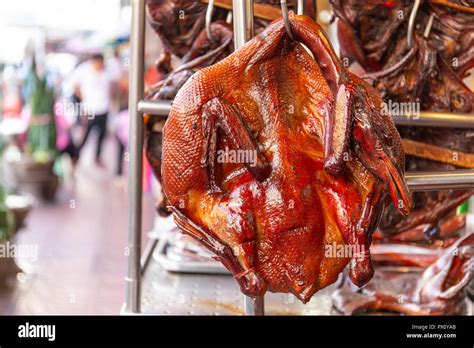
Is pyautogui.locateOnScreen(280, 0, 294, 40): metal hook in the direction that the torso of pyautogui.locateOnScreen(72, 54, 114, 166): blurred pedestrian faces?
yes

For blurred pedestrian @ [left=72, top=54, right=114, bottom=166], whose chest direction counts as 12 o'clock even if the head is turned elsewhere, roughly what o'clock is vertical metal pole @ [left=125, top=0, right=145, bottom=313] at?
The vertical metal pole is roughly at 12 o'clock from the blurred pedestrian.

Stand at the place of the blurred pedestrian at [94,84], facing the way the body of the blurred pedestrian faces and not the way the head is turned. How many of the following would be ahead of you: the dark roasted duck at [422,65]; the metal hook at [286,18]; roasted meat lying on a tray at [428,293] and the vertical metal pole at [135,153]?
4

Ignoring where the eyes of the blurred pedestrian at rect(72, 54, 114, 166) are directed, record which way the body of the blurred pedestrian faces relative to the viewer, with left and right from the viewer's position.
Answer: facing the viewer

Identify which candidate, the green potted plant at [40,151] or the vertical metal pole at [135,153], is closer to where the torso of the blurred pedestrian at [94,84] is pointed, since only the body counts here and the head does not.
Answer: the vertical metal pole

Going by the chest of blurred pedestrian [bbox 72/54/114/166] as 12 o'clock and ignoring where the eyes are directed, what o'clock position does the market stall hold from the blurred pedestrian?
The market stall is roughly at 12 o'clock from the blurred pedestrian.

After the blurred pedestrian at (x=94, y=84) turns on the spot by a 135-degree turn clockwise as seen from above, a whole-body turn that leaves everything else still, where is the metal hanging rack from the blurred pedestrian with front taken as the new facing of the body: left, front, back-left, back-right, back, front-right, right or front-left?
back-left

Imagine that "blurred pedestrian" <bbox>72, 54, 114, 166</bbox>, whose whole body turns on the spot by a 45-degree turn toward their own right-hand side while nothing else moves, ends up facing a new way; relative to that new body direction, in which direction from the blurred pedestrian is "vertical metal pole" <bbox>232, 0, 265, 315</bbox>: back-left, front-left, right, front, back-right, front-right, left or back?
front-left

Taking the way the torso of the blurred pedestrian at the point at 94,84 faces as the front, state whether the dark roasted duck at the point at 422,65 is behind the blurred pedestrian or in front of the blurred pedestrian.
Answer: in front

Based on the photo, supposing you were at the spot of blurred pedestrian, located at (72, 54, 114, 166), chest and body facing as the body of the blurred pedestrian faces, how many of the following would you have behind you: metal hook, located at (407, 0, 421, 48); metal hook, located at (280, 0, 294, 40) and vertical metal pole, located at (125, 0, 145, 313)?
0

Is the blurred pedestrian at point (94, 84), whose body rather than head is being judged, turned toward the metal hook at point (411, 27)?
yes
